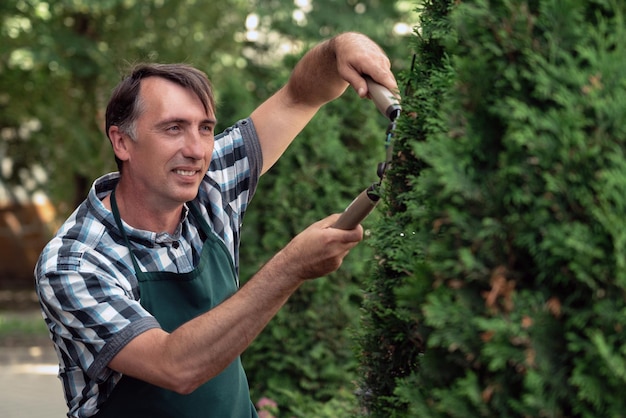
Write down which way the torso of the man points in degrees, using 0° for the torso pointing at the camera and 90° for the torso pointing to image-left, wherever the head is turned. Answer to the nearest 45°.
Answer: approximately 315°

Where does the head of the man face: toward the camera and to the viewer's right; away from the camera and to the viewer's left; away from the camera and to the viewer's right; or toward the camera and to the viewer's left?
toward the camera and to the viewer's right
